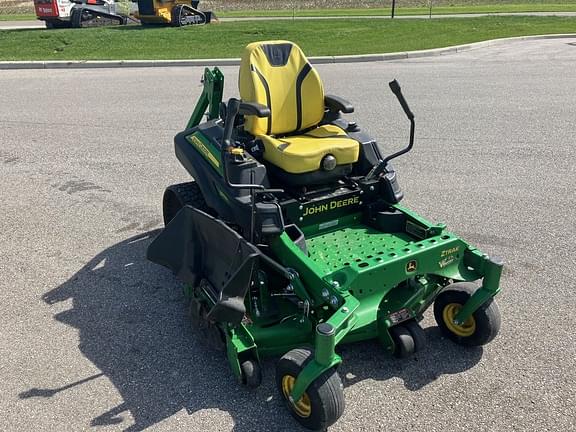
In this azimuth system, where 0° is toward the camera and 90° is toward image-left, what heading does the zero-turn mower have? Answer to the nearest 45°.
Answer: approximately 315°
